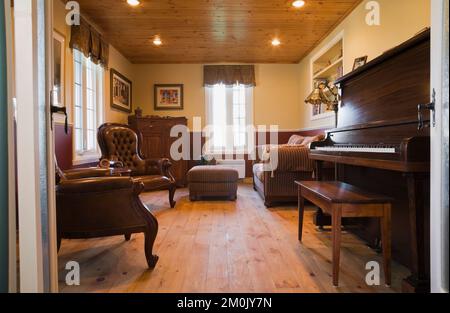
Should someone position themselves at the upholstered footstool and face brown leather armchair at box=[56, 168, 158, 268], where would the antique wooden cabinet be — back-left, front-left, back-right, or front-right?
back-right

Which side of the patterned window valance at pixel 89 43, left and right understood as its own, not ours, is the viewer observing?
right

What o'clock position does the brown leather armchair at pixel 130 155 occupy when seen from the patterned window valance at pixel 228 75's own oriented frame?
The brown leather armchair is roughly at 1 o'clock from the patterned window valance.

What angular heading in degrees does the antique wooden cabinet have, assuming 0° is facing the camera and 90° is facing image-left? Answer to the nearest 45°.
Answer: approximately 0°

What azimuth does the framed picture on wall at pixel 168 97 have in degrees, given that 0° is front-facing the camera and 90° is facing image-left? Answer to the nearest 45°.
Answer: approximately 0°

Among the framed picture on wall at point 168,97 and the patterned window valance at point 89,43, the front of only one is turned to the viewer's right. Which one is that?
the patterned window valance
